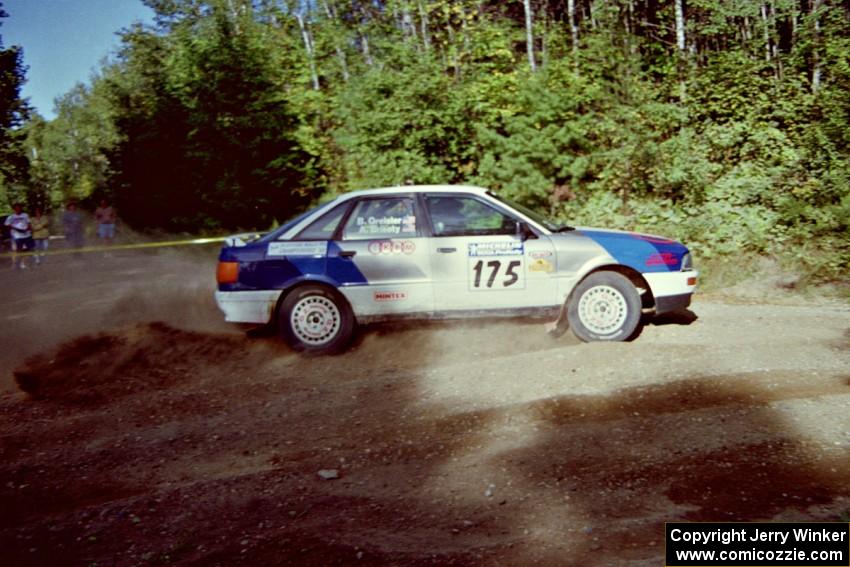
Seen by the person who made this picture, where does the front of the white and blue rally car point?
facing to the right of the viewer

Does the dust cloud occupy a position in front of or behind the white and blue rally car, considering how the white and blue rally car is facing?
behind
